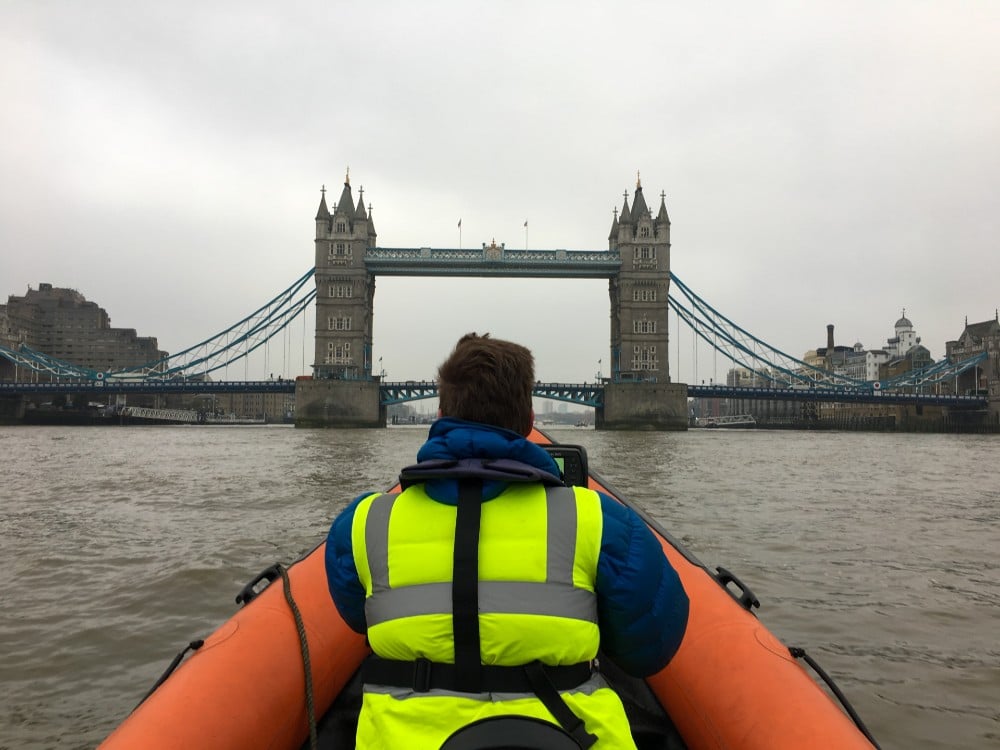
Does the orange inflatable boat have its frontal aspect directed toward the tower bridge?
yes

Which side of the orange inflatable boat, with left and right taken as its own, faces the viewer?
back

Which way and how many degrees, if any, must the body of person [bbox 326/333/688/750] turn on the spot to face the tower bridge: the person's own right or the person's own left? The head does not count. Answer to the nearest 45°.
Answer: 0° — they already face it

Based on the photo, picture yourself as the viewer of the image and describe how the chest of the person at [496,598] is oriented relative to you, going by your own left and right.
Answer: facing away from the viewer
